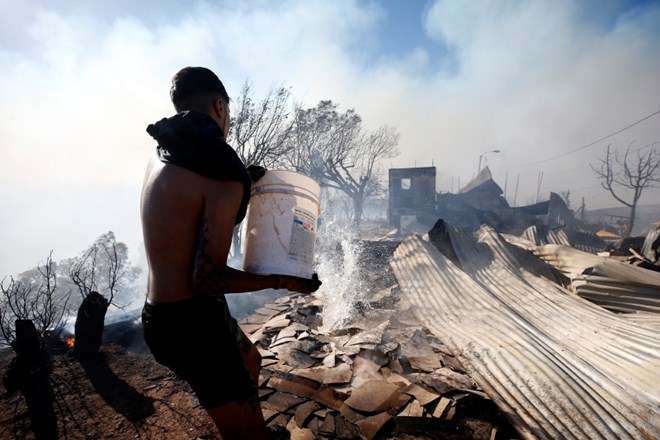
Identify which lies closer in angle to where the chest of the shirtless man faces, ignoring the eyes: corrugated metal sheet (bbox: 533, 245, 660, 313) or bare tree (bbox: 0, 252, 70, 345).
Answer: the corrugated metal sheet

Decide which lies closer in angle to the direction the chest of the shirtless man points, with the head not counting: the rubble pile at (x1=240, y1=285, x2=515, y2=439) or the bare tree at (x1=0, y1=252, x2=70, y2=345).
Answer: the rubble pile

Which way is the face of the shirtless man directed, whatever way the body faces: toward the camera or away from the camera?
away from the camera

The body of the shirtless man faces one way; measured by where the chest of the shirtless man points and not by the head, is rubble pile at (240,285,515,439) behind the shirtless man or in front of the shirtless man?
in front

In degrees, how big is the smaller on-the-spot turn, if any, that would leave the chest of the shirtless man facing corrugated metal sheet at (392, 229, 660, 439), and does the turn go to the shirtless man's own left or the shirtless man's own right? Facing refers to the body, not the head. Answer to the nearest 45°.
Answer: approximately 45° to the shirtless man's own right

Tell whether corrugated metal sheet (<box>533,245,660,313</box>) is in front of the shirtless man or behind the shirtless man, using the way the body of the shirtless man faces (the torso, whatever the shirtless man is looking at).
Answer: in front

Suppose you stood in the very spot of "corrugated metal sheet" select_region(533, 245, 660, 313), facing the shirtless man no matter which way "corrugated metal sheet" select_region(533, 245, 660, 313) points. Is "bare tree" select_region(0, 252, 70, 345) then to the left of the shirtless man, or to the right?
right

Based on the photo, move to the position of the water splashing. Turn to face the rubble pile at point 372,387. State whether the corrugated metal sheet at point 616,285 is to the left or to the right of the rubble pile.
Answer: left

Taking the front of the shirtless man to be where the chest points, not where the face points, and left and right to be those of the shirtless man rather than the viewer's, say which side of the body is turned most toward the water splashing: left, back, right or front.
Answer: front

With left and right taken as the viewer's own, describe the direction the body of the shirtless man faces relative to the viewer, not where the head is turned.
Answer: facing away from the viewer and to the right of the viewer
